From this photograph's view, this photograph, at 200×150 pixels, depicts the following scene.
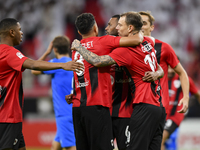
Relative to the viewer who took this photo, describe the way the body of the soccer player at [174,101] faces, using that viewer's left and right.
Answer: facing the viewer and to the left of the viewer

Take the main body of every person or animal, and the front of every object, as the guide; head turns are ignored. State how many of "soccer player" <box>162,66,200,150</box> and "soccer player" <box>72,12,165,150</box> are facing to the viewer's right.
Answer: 0

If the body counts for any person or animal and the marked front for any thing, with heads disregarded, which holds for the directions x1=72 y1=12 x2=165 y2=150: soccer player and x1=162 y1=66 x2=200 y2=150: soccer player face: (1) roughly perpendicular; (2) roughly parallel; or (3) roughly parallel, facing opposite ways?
roughly perpendicular

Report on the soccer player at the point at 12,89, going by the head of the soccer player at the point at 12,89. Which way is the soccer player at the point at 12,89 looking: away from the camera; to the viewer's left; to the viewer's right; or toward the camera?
to the viewer's right

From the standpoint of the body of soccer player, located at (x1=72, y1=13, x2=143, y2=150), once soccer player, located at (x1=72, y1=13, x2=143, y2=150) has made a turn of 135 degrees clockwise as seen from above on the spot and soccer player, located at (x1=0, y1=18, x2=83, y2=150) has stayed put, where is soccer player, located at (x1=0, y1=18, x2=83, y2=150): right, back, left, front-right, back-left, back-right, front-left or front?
right

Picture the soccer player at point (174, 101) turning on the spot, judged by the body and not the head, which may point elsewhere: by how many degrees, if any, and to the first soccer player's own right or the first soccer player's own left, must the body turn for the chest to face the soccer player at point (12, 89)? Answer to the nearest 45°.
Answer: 0° — they already face them

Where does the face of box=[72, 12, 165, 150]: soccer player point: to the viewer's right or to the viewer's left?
to the viewer's left

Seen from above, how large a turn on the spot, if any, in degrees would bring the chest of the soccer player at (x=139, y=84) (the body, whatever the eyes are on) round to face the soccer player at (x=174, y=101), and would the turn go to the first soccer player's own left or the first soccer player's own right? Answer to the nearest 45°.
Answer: approximately 45° to the first soccer player's own right

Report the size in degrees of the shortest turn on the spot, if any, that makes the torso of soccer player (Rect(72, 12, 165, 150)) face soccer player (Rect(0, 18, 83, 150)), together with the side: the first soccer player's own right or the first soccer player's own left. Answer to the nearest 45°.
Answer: approximately 45° to the first soccer player's own left

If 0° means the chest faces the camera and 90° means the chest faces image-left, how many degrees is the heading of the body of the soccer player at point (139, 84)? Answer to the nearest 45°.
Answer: approximately 135°

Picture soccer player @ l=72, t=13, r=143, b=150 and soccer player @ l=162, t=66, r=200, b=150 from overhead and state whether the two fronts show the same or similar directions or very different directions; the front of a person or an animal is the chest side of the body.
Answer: very different directions

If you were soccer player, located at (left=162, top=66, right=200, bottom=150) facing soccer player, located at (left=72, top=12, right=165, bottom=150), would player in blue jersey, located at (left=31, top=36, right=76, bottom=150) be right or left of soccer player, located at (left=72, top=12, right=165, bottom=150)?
right
